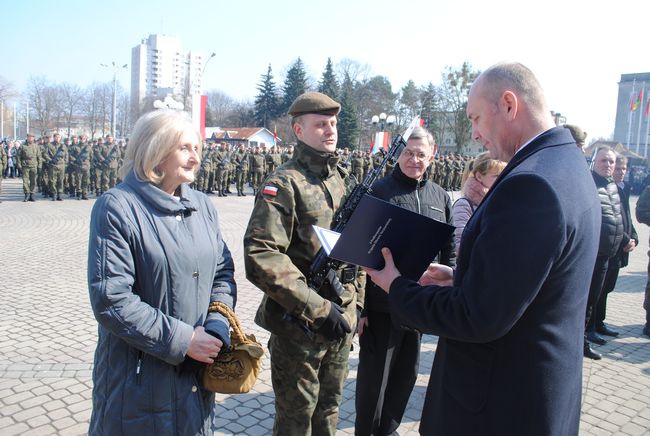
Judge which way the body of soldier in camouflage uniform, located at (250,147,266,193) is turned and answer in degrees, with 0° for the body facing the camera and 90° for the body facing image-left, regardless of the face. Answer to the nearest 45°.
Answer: approximately 0°

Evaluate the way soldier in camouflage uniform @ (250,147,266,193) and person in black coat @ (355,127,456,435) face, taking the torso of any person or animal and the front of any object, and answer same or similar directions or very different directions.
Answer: same or similar directions

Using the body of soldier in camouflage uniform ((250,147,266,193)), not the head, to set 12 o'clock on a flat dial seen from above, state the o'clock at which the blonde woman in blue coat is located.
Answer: The blonde woman in blue coat is roughly at 12 o'clock from the soldier in camouflage uniform.

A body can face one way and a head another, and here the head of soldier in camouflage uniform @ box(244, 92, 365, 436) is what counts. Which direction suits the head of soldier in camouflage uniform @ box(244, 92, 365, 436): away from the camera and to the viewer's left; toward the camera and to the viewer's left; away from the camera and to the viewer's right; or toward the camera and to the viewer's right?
toward the camera and to the viewer's right

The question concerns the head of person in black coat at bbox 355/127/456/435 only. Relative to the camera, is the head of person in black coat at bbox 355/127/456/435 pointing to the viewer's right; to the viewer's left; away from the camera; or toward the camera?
toward the camera

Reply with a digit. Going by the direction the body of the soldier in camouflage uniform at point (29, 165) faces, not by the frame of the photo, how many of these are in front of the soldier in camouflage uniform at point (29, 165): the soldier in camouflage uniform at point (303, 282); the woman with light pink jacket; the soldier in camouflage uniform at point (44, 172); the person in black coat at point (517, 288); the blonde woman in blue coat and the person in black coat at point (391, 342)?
5

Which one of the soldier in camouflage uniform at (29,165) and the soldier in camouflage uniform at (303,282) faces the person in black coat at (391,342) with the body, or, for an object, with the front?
the soldier in camouflage uniform at (29,165)

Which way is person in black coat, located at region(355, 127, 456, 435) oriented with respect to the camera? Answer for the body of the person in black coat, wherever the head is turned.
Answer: toward the camera

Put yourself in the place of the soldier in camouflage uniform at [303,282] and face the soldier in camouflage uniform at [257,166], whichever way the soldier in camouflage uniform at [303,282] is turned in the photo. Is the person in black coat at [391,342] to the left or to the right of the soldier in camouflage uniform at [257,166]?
right

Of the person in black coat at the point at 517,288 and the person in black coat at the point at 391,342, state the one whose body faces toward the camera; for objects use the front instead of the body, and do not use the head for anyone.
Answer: the person in black coat at the point at 391,342

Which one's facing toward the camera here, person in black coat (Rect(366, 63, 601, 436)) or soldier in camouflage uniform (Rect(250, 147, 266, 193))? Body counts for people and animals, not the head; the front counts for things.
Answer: the soldier in camouflage uniform

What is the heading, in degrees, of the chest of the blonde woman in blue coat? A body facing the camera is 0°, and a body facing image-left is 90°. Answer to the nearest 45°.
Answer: approximately 315°

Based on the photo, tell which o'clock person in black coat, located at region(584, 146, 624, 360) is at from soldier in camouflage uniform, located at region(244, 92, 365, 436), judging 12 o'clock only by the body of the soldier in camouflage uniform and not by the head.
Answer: The person in black coat is roughly at 9 o'clock from the soldier in camouflage uniform.
